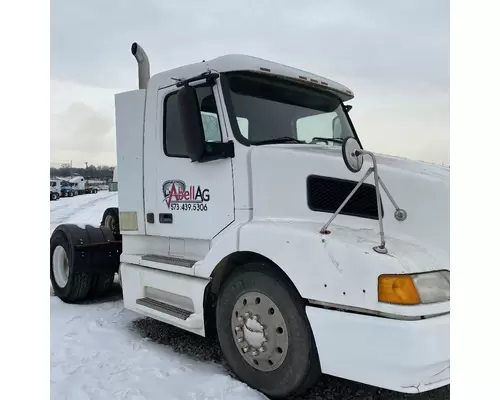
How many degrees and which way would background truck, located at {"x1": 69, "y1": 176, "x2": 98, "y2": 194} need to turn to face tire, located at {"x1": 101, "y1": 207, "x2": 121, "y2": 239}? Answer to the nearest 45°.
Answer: approximately 135° to its left

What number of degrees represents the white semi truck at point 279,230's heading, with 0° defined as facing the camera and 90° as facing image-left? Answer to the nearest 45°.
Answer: approximately 315°
